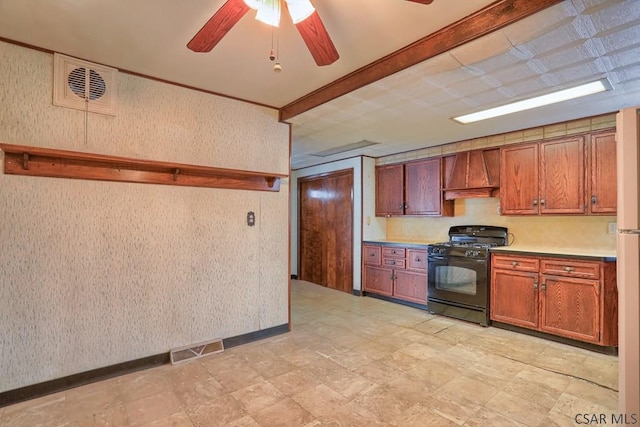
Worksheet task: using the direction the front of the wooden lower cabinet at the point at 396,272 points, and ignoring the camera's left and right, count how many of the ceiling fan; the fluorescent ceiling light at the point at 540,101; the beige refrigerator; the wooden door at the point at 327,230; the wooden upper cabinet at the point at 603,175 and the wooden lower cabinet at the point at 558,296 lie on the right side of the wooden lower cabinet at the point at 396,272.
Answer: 1

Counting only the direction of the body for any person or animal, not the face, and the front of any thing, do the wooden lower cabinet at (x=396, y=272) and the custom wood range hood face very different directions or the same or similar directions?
same or similar directions

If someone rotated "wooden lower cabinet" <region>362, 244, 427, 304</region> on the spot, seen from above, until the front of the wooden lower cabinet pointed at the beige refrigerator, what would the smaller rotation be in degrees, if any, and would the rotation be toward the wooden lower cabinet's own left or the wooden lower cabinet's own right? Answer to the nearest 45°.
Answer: approximately 45° to the wooden lower cabinet's own left

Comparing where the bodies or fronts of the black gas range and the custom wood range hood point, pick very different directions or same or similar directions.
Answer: same or similar directions

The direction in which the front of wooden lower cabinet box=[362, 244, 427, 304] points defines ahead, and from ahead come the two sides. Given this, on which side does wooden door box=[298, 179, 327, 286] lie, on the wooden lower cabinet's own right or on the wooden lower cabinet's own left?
on the wooden lower cabinet's own right

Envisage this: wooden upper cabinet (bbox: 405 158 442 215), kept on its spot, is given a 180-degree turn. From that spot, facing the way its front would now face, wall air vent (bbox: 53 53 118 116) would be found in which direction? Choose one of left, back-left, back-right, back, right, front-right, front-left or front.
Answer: back

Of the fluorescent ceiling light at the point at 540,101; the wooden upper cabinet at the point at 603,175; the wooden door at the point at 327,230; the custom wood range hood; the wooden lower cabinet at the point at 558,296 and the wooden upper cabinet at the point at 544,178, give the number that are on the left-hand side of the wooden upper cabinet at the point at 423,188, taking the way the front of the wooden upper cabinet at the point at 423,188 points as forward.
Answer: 5

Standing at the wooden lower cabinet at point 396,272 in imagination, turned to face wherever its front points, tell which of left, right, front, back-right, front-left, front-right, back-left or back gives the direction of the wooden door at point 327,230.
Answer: right

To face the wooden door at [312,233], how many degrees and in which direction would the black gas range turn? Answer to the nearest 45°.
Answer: approximately 90° to its right

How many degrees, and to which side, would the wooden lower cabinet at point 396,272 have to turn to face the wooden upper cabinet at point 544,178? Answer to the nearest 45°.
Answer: approximately 90° to its left

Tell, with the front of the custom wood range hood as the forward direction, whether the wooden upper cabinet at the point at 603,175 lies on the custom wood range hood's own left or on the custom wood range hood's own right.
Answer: on the custom wood range hood's own left

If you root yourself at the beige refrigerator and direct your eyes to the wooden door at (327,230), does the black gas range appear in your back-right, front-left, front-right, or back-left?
front-right

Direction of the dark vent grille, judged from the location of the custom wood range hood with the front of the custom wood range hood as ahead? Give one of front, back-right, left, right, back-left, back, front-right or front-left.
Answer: front

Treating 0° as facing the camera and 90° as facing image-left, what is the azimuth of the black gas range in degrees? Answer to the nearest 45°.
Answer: approximately 45°
